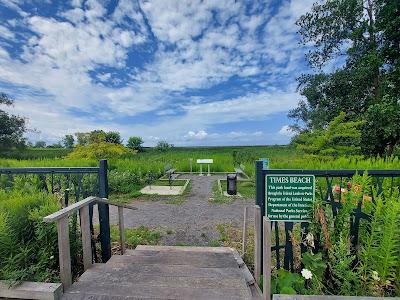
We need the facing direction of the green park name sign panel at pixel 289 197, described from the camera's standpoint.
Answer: facing the viewer

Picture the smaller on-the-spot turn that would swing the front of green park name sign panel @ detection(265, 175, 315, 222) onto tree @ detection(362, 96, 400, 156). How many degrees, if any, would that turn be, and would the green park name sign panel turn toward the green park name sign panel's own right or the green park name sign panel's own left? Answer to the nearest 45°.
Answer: approximately 180°

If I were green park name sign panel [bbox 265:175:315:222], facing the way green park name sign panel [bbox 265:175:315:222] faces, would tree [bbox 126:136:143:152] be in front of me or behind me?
behind

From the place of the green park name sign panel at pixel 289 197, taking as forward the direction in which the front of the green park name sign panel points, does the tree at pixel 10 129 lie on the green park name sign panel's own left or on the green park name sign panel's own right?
on the green park name sign panel's own right

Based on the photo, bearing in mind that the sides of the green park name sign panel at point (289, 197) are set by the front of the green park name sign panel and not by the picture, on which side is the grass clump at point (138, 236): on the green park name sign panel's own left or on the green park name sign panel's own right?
on the green park name sign panel's own right

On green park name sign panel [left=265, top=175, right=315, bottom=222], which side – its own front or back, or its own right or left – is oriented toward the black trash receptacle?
back

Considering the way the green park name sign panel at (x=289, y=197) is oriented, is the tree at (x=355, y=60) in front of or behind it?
behind

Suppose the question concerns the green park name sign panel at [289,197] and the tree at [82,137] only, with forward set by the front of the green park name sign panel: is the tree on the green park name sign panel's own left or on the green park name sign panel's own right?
on the green park name sign panel's own right

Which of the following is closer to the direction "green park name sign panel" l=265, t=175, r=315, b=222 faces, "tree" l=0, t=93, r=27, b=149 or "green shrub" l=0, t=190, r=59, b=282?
the green shrub
